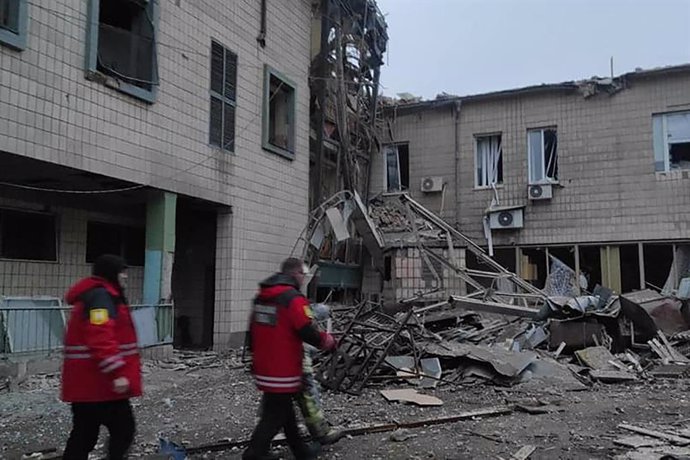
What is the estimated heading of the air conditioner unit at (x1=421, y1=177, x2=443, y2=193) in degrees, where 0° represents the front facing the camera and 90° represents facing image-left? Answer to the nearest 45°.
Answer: approximately 0°

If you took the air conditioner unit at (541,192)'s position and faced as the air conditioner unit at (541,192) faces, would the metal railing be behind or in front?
in front

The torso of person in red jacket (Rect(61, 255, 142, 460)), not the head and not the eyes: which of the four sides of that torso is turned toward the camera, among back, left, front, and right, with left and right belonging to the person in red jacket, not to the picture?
right

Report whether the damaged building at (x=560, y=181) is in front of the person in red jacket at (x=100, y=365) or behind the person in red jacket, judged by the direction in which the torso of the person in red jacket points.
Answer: in front

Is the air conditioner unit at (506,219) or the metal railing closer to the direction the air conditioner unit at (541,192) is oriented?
the metal railing

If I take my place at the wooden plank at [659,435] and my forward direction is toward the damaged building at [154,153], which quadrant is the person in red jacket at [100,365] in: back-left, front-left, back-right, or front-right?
front-left

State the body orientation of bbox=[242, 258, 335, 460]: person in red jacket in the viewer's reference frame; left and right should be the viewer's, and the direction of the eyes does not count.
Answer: facing away from the viewer and to the right of the viewer

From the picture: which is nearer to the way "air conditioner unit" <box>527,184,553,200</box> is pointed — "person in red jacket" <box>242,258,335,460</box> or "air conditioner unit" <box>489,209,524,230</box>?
the person in red jacket

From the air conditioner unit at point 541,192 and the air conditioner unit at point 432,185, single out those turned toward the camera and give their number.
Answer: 2

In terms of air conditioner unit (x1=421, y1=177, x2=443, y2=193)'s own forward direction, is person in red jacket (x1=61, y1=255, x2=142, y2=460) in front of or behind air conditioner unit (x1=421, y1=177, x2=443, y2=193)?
in front

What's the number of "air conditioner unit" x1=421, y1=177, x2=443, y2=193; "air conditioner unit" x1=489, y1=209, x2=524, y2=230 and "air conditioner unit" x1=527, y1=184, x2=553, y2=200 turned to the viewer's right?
0

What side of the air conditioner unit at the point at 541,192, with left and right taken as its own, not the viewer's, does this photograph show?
front

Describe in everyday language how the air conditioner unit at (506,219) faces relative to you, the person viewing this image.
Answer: facing the viewer

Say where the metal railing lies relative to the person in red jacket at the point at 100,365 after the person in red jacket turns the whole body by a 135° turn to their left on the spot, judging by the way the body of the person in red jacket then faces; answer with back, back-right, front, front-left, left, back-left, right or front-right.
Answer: front-right
